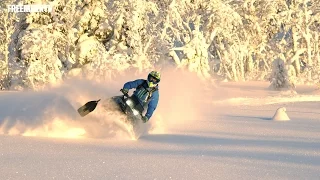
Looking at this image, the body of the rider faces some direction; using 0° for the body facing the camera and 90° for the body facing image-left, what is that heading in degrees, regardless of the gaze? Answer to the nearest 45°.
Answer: approximately 45°

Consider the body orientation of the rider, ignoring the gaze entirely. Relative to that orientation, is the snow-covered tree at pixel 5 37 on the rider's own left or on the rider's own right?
on the rider's own right
